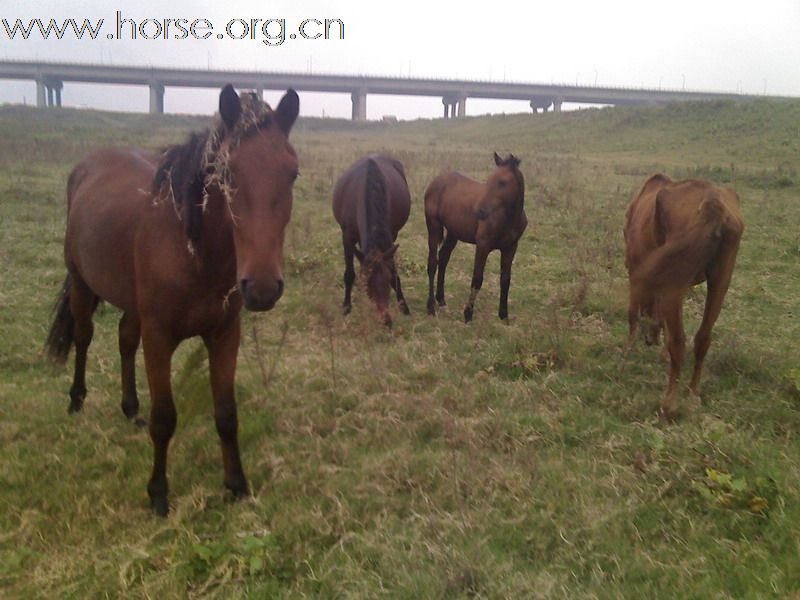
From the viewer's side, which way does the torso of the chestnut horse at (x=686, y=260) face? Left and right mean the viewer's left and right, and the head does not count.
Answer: facing away from the viewer and to the left of the viewer

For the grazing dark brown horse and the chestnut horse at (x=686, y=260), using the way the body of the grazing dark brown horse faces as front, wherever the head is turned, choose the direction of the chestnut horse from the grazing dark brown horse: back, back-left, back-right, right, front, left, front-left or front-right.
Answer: front-left

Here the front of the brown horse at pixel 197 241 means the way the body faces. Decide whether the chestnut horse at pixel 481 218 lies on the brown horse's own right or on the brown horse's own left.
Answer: on the brown horse's own left

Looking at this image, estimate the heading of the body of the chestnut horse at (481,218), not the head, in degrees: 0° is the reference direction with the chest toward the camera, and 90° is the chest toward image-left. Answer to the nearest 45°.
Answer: approximately 315°

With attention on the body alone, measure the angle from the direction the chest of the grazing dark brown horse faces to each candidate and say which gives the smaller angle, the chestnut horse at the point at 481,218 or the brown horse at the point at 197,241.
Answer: the brown horse

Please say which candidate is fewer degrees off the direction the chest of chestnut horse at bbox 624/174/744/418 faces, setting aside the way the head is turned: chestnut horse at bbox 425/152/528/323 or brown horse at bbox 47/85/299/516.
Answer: the chestnut horse

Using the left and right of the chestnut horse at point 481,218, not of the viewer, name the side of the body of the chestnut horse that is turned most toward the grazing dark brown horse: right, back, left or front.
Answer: back

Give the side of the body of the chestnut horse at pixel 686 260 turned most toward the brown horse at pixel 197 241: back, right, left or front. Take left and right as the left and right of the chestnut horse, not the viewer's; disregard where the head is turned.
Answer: left

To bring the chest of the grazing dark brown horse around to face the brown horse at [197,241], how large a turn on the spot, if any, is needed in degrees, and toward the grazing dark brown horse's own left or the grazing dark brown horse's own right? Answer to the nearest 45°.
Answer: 0° — it already faces it

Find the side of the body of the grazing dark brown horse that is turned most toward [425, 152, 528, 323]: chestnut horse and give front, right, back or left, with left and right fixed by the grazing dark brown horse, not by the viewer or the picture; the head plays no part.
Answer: left

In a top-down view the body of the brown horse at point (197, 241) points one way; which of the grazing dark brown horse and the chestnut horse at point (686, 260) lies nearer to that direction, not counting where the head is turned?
the chestnut horse

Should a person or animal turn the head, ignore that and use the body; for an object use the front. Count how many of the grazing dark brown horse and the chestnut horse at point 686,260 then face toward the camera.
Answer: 1
